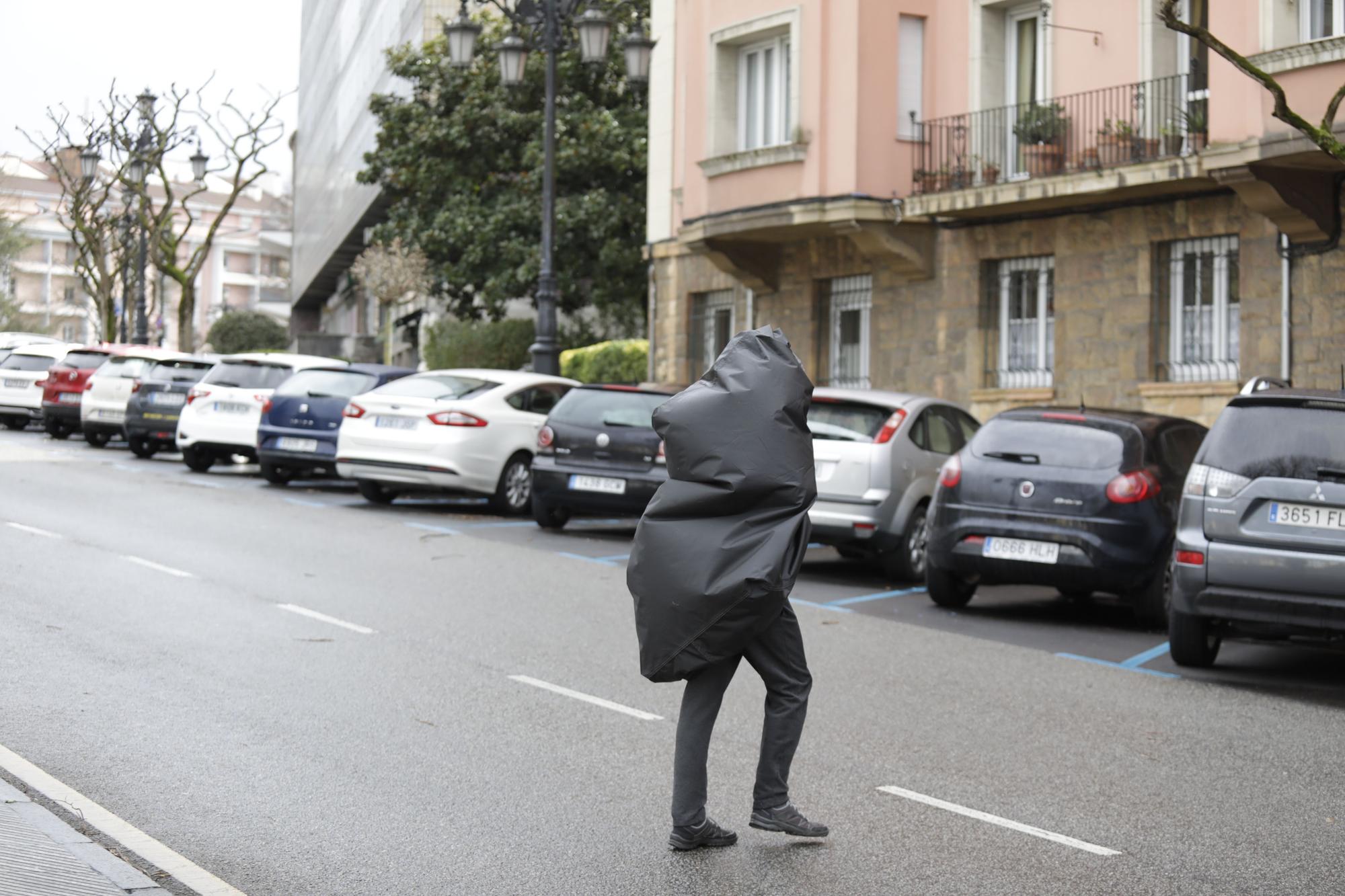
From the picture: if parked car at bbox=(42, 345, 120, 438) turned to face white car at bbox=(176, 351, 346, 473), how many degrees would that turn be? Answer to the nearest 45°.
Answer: approximately 135° to its right

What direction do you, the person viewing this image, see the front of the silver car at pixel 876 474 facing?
facing away from the viewer and to the right of the viewer

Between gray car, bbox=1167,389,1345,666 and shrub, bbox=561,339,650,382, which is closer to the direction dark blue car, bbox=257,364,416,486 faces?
the shrub

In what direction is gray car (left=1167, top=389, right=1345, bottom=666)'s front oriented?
away from the camera

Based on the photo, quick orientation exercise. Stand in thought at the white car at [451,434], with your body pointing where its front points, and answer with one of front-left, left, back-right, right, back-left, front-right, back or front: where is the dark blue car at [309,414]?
left

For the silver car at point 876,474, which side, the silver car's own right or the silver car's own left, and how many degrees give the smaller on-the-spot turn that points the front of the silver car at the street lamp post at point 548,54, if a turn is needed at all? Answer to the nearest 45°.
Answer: approximately 90° to the silver car's own left

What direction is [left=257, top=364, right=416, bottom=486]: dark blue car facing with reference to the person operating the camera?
facing away from the viewer and to the right of the viewer

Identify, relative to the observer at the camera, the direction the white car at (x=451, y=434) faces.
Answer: facing away from the viewer and to the right of the viewer

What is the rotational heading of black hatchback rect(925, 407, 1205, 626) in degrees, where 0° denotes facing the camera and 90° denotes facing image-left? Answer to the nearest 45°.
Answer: approximately 225°

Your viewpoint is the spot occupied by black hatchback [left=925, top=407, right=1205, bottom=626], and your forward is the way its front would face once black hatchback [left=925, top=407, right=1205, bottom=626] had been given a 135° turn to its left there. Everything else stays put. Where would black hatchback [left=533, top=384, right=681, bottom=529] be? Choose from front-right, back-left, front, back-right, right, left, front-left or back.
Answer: front-right

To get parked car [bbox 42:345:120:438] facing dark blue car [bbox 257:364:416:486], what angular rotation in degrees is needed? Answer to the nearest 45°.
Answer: approximately 135° to its right
